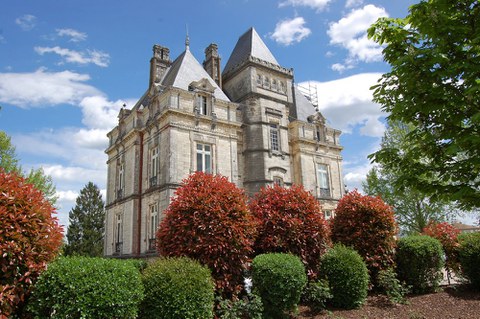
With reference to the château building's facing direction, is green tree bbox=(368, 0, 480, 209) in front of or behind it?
in front

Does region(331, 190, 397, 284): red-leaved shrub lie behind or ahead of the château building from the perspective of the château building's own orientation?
ahead

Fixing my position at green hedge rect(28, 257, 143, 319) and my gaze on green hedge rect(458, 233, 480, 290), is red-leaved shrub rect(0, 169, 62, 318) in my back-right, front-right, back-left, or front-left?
back-left
